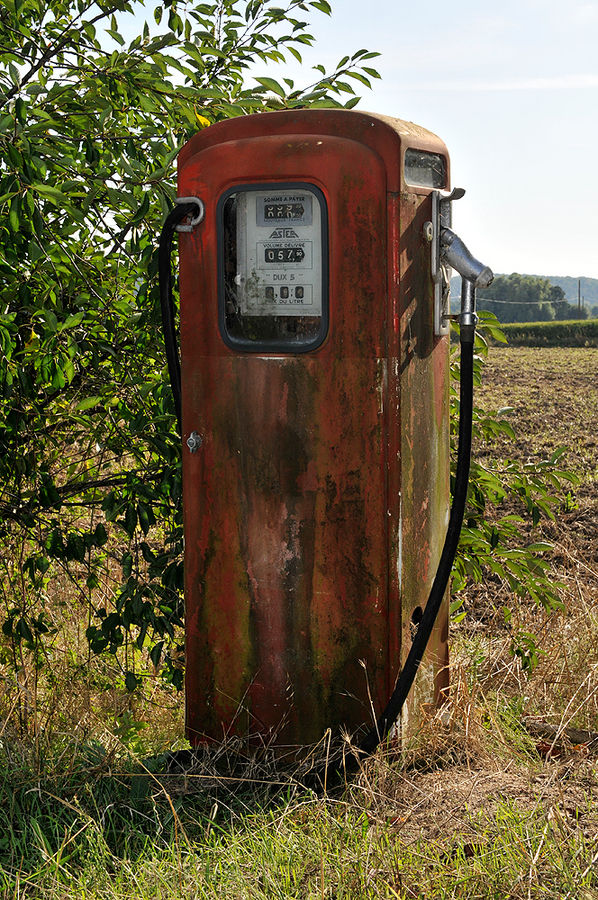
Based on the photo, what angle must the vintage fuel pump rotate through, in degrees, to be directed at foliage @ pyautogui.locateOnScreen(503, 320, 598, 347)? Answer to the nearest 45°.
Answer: approximately 180°

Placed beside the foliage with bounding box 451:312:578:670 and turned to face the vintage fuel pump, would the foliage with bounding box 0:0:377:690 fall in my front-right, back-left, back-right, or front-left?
front-right

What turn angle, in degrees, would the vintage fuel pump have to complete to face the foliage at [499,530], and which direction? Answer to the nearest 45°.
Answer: approximately 135° to its left

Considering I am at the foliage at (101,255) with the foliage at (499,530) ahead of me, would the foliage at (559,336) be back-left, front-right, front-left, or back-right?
front-left

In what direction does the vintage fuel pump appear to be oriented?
toward the camera

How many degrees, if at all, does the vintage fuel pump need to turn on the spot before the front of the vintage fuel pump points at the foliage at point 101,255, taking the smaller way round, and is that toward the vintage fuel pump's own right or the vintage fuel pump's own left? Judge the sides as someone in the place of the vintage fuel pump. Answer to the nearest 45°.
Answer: approximately 135° to the vintage fuel pump's own right
